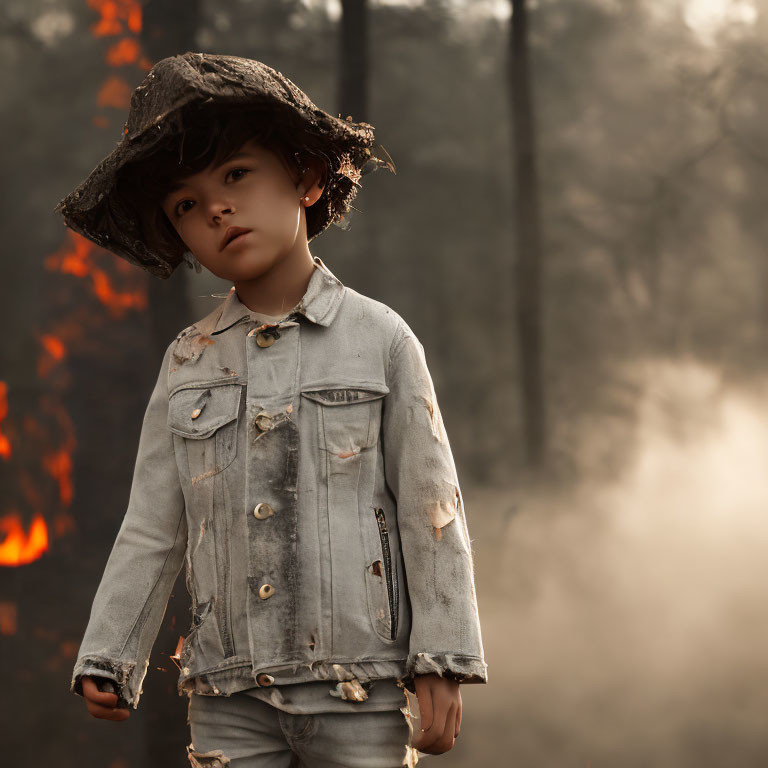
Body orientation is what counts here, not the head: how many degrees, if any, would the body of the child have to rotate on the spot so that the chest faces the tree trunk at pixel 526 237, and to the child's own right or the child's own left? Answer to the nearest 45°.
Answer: approximately 135° to the child's own left

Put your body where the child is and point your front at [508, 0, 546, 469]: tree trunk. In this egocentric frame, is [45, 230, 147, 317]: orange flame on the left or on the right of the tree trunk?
left

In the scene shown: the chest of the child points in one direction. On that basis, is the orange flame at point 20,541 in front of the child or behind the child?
behind

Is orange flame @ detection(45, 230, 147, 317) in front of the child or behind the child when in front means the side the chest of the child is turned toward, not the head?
behind

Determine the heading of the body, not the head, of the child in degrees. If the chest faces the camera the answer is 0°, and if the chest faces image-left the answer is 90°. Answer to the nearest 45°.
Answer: approximately 0°
